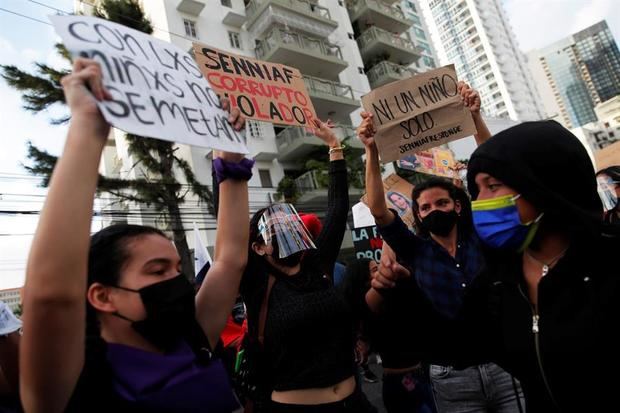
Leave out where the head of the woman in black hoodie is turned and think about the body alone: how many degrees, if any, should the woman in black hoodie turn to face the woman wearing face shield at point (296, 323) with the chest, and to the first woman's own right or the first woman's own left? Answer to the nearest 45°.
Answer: approximately 45° to the first woman's own right

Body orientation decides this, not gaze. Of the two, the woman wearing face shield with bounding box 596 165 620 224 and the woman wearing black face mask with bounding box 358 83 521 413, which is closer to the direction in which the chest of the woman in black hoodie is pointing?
the woman wearing black face mask

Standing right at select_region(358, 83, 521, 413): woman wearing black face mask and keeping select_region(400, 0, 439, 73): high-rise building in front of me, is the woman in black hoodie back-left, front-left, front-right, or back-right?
back-right

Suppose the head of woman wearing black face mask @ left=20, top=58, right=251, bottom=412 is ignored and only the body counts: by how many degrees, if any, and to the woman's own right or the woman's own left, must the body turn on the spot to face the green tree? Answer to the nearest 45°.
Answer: approximately 135° to the woman's own left

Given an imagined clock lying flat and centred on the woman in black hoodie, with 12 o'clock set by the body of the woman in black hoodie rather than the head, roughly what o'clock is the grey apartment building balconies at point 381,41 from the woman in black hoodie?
The grey apartment building balconies is roughly at 4 o'clock from the woman in black hoodie.

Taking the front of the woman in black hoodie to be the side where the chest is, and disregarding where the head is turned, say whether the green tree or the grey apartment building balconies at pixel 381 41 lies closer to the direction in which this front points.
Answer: the green tree

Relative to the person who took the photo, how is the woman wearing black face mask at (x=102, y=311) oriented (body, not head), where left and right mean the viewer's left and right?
facing the viewer and to the right of the viewer

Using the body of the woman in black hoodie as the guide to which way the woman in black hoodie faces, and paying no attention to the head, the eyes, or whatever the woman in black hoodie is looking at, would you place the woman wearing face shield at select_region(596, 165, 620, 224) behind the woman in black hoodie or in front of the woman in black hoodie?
behind

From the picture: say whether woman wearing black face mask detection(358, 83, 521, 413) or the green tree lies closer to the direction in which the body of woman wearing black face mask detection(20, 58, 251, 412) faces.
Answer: the woman wearing black face mask

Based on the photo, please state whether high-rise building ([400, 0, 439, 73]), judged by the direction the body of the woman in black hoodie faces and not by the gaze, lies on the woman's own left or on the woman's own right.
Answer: on the woman's own right

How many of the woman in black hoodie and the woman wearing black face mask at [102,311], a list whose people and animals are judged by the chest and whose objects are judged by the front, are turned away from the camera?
0

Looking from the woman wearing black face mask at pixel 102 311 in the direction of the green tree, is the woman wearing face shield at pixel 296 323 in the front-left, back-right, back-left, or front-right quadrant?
front-right

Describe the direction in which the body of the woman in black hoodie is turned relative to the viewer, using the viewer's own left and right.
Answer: facing the viewer and to the left of the viewer

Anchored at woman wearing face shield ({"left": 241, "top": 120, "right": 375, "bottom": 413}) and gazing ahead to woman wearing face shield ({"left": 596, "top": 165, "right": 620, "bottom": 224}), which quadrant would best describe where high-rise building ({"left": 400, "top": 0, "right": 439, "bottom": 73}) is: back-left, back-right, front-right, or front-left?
front-left

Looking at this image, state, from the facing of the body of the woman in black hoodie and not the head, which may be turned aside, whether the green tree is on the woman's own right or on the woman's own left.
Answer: on the woman's own right
